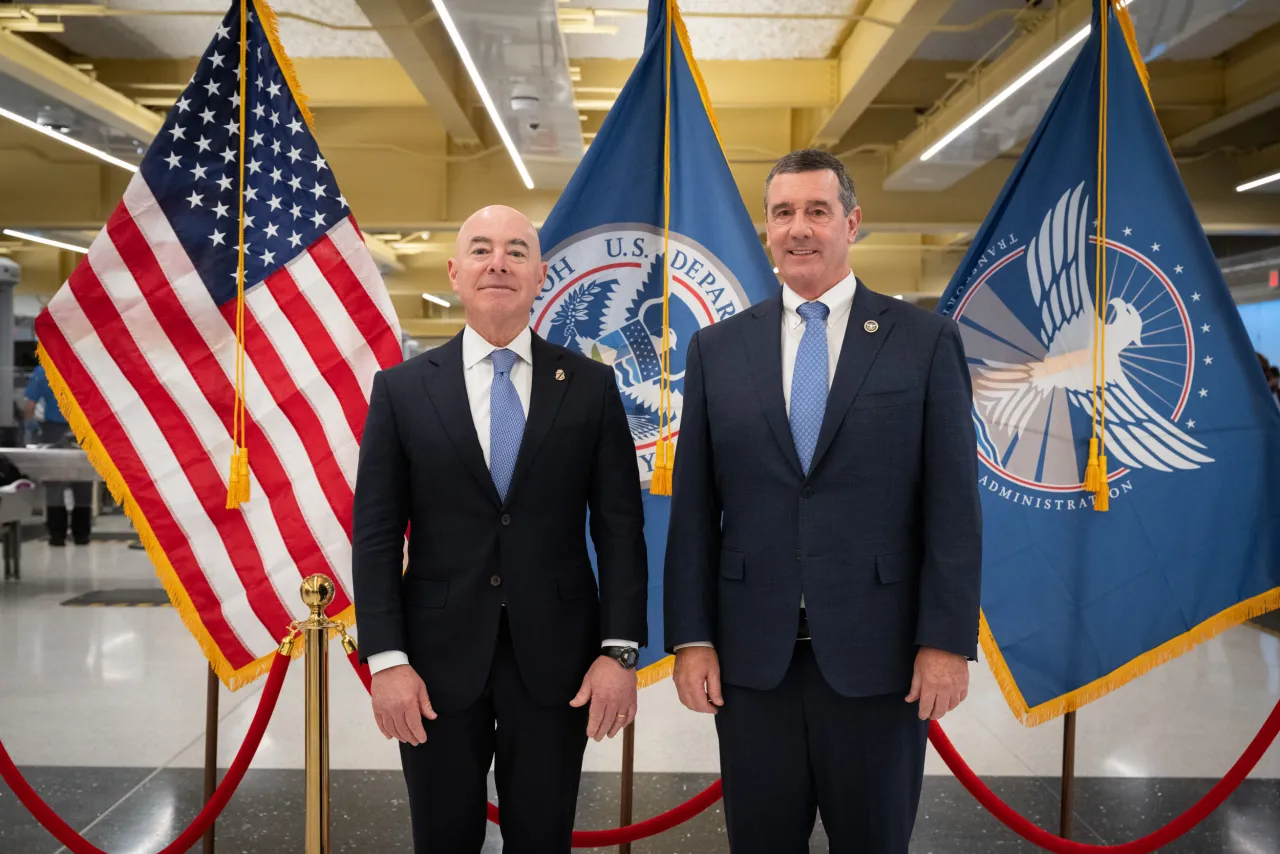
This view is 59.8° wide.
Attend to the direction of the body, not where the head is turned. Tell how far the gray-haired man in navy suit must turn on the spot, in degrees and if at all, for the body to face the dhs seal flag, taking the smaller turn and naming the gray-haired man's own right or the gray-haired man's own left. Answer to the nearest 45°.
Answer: approximately 135° to the gray-haired man's own right

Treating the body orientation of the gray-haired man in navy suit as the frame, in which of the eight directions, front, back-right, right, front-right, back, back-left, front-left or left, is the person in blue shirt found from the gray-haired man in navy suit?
back-right

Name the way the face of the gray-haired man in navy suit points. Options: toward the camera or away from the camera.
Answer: toward the camera

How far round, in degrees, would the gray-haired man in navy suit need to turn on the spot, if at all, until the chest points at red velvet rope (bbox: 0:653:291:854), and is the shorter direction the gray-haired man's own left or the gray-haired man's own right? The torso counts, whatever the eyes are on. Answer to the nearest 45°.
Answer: approximately 90° to the gray-haired man's own right

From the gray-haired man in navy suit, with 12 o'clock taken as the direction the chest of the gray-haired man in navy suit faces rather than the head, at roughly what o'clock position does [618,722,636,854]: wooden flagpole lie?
The wooden flagpole is roughly at 5 o'clock from the gray-haired man in navy suit.

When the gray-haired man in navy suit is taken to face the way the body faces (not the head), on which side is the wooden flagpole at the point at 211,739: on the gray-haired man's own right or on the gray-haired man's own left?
on the gray-haired man's own right

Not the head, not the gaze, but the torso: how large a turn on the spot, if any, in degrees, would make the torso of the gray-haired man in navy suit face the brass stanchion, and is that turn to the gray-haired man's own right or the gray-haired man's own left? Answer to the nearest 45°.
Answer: approximately 90° to the gray-haired man's own right

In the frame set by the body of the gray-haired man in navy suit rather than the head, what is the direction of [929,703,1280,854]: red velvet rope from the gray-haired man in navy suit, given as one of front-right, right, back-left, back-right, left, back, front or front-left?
back-left

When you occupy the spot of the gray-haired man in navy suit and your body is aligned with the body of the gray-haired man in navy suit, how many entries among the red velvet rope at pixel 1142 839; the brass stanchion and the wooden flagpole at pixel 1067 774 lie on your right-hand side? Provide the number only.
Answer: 1

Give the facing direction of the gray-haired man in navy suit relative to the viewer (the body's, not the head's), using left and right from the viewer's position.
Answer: facing the viewer
